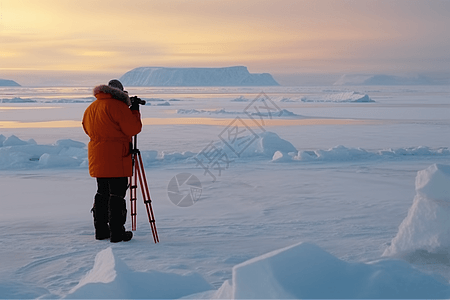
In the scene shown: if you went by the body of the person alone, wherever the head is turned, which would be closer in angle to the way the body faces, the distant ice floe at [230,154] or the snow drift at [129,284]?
the distant ice floe

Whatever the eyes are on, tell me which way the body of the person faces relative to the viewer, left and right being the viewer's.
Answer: facing away from the viewer and to the right of the viewer

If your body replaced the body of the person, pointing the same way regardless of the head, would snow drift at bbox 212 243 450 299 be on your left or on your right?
on your right

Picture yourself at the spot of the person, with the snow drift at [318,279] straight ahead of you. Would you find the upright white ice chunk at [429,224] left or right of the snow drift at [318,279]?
left

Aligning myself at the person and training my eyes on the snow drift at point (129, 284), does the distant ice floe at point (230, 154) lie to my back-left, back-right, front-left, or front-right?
back-left

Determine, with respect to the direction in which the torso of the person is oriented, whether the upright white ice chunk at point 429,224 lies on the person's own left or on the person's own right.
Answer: on the person's own right

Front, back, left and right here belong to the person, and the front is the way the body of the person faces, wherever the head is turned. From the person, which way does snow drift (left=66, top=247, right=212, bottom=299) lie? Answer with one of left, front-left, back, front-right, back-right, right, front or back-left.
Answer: back-right

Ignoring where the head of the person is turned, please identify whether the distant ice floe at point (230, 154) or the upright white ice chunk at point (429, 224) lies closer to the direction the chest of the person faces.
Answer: the distant ice floe
